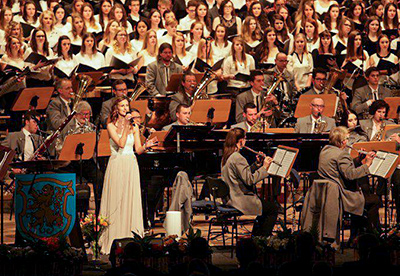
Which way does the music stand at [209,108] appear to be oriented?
away from the camera

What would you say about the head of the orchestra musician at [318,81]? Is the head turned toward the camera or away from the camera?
toward the camera

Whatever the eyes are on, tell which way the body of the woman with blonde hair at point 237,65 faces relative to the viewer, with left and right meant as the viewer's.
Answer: facing the viewer

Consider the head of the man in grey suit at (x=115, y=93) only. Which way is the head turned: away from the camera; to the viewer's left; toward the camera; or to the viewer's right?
toward the camera

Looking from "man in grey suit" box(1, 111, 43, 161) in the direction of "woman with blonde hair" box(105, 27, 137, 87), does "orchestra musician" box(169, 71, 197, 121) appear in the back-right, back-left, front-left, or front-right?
front-right

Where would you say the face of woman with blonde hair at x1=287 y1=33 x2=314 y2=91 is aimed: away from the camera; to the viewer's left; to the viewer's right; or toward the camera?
toward the camera

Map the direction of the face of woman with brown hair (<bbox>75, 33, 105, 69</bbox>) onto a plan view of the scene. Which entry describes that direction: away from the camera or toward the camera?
toward the camera

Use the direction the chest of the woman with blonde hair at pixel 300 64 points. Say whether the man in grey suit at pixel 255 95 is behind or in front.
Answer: in front

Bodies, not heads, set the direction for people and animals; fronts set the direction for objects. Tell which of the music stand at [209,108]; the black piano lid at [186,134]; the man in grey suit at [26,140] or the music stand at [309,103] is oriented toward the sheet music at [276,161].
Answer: the man in grey suit

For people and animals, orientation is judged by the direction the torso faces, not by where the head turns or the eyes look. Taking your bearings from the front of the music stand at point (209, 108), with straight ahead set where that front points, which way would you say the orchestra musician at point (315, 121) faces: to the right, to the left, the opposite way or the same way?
the opposite way

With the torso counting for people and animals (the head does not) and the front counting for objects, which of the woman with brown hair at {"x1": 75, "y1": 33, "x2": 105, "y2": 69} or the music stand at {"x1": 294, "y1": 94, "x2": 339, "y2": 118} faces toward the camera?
the woman with brown hair

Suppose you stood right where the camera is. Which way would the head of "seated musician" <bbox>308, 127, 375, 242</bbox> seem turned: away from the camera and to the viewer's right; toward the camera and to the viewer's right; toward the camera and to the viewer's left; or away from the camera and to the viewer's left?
away from the camera and to the viewer's right
